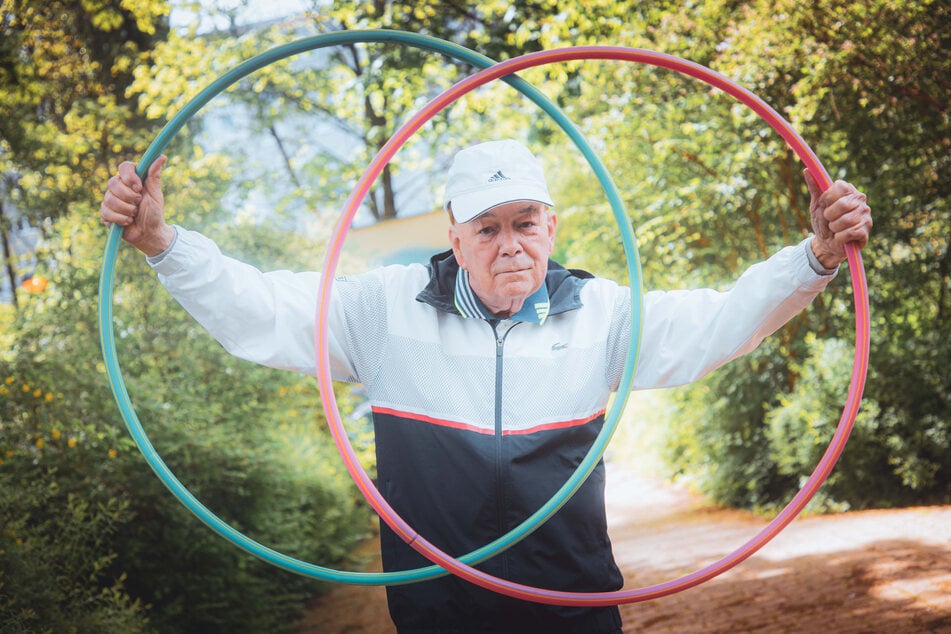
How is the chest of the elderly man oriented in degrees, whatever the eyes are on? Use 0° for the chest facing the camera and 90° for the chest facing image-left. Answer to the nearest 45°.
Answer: approximately 0°

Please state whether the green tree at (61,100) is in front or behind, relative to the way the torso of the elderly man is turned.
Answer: behind

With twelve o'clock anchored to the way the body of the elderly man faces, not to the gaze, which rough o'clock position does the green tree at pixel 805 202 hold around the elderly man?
The green tree is roughly at 7 o'clock from the elderly man.
